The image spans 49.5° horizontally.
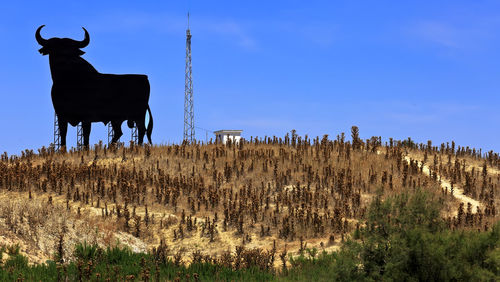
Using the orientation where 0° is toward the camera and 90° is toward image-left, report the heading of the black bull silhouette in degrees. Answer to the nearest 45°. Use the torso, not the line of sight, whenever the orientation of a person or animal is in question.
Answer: approximately 90°
